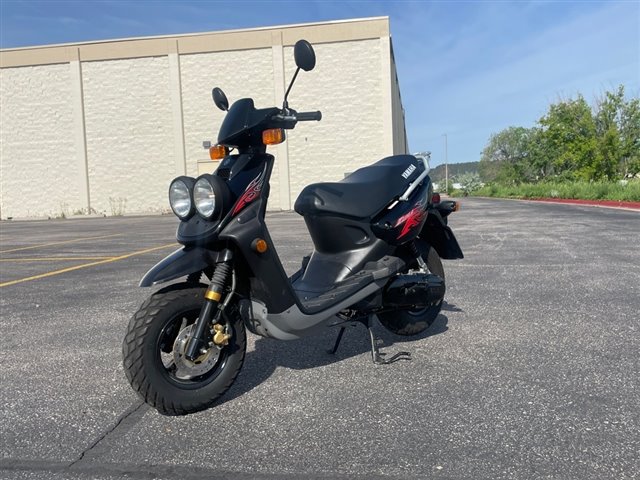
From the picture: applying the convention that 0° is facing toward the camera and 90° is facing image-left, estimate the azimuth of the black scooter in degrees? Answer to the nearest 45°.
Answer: approximately 45°

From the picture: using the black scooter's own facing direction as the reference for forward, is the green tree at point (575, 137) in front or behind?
behind
